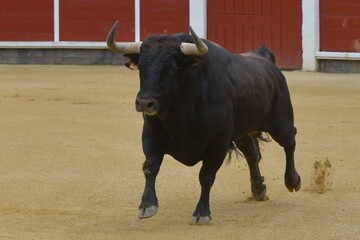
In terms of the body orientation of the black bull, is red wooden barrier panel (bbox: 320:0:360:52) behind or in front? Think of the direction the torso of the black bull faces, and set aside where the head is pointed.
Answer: behind

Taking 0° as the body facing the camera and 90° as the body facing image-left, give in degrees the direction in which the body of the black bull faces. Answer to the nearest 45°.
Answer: approximately 45°

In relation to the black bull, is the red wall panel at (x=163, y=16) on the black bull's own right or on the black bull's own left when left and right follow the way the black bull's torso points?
on the black bull's own right

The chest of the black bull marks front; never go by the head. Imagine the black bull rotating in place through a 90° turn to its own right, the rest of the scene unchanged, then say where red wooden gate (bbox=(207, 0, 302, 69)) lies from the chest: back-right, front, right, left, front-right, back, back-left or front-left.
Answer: front-right
